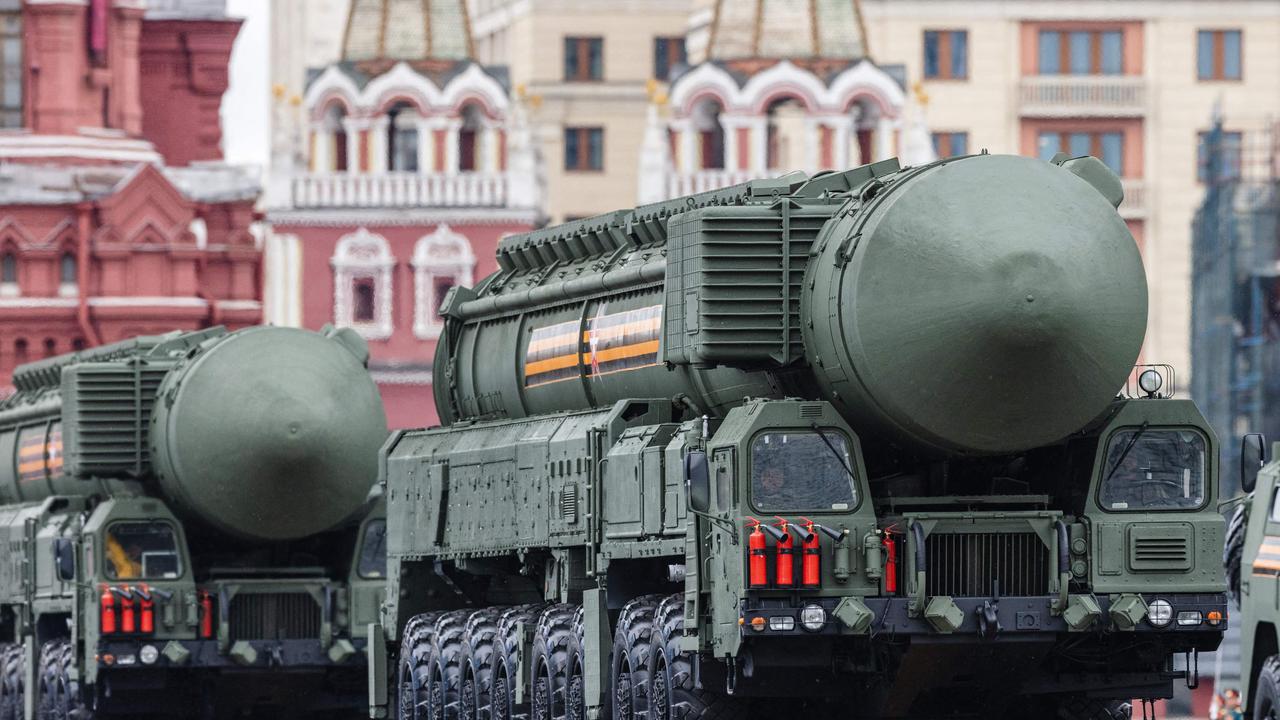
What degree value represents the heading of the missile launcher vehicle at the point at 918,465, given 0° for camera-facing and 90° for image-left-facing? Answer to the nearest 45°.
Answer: approximately 315°

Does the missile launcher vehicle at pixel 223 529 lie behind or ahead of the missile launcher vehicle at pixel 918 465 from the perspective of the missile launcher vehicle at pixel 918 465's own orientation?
behind

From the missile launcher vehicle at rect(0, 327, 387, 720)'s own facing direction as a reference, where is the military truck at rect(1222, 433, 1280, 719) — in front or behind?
in front

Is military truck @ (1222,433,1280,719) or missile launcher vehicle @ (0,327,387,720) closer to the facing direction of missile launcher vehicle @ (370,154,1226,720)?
the military truck

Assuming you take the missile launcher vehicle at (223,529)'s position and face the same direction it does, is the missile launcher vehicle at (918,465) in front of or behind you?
in front
